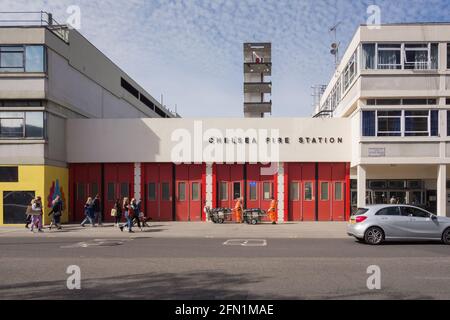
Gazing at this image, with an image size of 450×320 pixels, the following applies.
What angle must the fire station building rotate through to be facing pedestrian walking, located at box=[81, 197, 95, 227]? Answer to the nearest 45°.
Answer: approximately 45° to its right

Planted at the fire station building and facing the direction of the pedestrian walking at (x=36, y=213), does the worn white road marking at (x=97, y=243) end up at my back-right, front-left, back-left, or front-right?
front-left

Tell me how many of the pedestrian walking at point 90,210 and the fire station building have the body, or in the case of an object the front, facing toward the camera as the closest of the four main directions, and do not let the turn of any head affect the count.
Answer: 1

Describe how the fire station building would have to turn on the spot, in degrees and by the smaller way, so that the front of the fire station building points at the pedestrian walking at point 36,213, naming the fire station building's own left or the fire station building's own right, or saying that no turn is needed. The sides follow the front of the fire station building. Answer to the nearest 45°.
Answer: approximately 45° to the fire station building's own right

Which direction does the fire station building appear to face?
toward the camera

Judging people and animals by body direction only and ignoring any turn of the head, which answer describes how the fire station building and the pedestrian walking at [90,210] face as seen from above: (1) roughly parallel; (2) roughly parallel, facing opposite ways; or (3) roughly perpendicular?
roughly perpendicular
